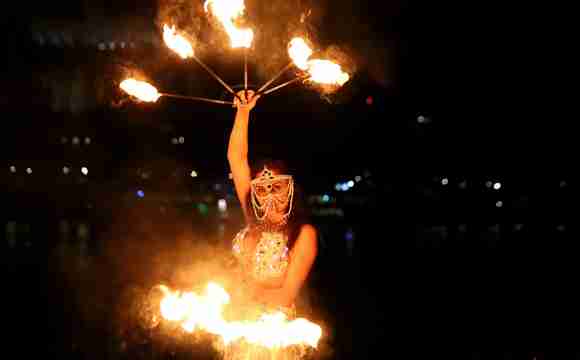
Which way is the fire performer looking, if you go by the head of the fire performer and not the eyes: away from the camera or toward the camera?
toward the camera

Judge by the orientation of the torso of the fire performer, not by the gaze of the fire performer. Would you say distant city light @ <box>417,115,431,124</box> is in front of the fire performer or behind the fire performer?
behind

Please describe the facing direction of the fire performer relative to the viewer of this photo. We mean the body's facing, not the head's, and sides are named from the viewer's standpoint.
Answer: facing the viewer and to the left of the viewer
